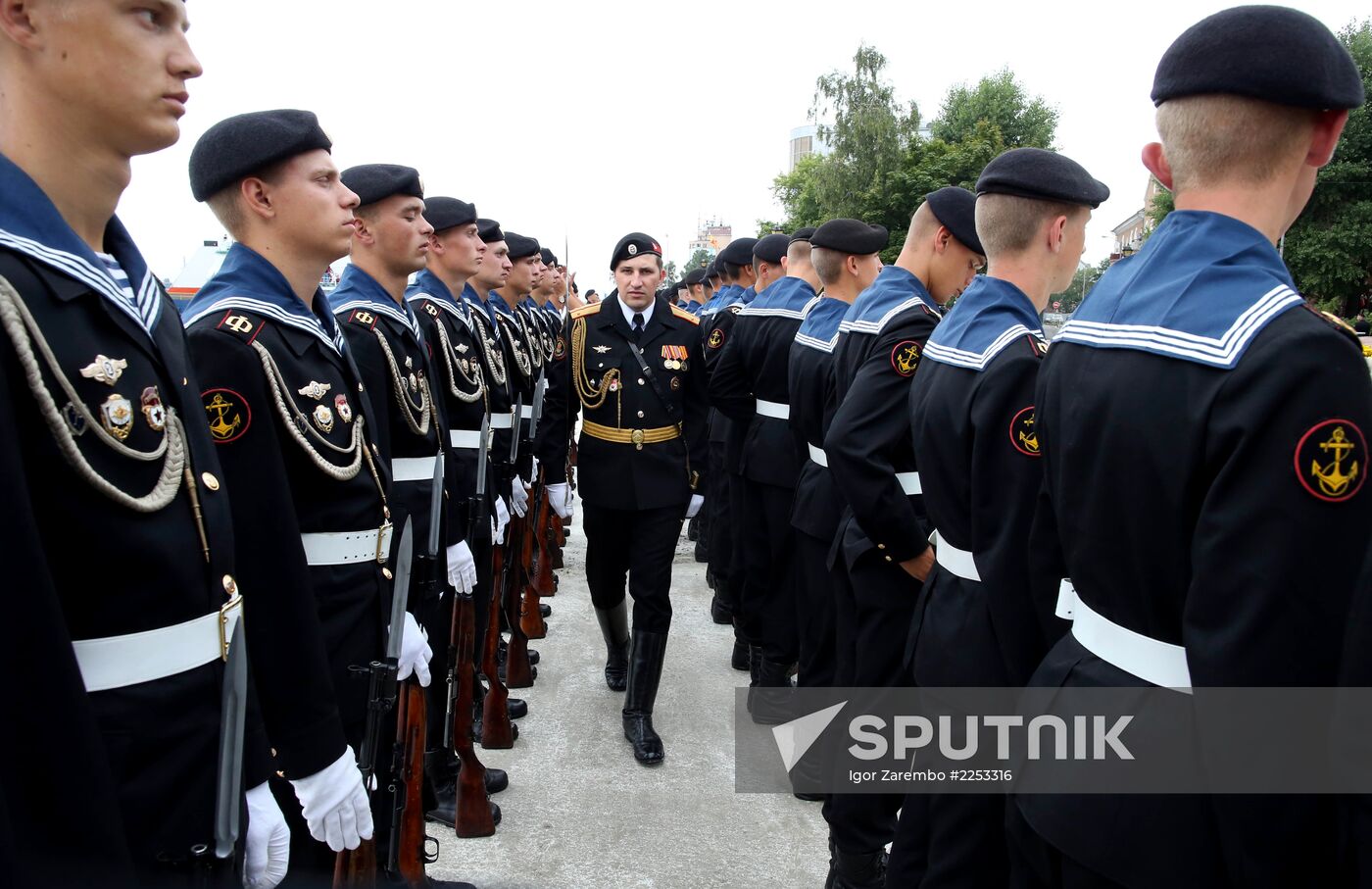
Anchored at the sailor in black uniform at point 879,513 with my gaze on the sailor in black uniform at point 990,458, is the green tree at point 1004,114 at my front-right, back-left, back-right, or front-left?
back-left

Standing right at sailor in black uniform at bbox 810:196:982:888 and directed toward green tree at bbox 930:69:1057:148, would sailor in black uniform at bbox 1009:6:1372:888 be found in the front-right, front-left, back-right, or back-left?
back-right

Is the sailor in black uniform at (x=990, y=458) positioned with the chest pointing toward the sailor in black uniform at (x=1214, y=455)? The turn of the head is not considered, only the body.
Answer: no

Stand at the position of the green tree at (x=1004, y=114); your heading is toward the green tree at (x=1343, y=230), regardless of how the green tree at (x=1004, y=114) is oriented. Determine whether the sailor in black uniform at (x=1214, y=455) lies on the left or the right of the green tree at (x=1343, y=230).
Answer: right

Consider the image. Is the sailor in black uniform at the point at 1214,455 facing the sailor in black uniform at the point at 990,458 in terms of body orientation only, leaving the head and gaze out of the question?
no

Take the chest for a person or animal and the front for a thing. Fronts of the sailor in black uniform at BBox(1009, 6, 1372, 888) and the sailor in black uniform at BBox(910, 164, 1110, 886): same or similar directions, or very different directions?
same or similar directions
